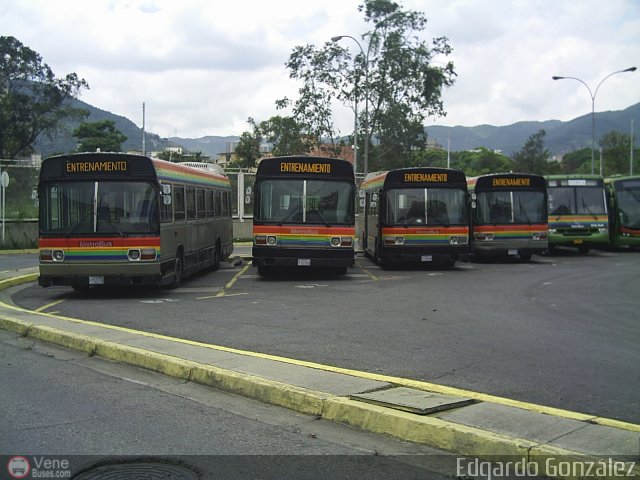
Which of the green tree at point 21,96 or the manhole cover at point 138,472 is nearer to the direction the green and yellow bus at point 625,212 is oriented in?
the manhole cover

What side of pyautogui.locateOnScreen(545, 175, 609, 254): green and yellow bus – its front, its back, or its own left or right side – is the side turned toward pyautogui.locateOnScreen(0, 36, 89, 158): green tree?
right

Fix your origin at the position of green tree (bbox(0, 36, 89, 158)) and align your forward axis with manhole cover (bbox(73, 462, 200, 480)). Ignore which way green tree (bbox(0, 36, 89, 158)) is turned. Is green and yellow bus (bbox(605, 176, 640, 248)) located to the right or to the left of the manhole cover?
left

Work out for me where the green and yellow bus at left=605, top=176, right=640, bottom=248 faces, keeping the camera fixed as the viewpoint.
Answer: facing the viewer

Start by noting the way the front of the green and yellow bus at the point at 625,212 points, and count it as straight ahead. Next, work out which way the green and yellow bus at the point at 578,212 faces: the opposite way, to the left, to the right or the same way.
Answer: the same way

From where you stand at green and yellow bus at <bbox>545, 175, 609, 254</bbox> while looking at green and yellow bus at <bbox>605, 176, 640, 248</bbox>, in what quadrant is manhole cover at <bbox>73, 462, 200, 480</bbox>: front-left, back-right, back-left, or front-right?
back-right

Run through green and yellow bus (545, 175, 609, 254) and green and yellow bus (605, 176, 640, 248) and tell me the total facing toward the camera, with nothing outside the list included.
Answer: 2

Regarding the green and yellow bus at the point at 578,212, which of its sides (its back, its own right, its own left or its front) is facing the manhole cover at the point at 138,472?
front

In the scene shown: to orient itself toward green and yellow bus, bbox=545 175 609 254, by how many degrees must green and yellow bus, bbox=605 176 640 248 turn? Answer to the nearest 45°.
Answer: approximately 45° to its right

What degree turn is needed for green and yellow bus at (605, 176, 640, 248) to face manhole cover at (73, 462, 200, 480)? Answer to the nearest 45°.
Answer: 0° — it already faces it

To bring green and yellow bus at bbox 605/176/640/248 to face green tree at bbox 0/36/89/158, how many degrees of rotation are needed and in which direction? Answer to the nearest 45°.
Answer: approximately 90° to its right
